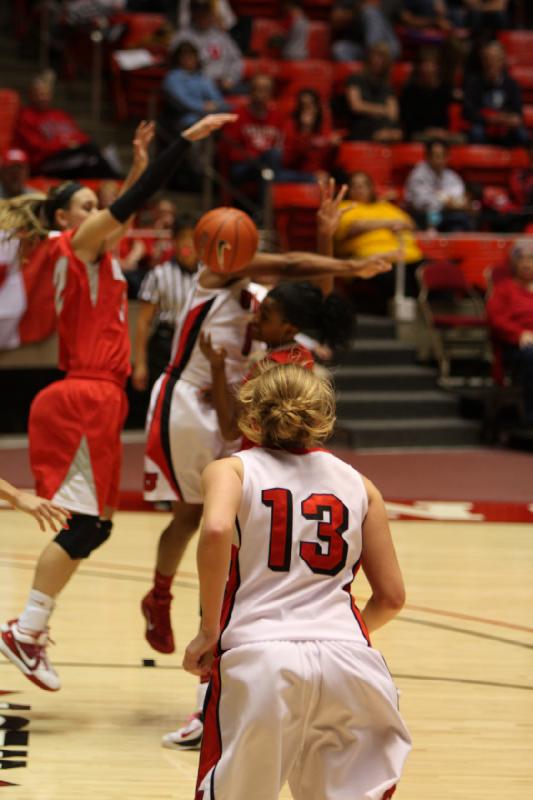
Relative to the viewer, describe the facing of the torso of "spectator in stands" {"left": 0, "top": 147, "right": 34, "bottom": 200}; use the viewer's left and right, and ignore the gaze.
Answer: facing the viewer

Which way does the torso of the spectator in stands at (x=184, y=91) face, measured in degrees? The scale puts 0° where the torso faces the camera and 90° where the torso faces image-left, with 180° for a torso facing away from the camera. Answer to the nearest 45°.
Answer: approximately 315°

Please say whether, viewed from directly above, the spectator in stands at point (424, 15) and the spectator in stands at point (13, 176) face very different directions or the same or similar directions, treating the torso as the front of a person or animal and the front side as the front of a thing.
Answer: same or similar directions

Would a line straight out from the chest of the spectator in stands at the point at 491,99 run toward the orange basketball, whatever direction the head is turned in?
yes

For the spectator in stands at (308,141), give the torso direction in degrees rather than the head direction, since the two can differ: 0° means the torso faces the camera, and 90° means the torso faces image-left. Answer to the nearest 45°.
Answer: approximately 0°

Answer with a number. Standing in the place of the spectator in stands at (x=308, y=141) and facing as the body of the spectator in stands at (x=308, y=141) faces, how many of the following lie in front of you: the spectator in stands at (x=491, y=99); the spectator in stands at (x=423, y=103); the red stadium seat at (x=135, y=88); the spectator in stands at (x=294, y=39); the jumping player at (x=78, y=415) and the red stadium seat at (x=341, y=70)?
1

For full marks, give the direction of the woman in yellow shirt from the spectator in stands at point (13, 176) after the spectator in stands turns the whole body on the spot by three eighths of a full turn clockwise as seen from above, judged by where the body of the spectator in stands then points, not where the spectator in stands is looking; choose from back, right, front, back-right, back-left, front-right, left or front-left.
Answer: back-right

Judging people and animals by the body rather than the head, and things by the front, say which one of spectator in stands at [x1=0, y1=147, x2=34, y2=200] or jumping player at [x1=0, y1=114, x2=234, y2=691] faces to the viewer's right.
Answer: the jumping player

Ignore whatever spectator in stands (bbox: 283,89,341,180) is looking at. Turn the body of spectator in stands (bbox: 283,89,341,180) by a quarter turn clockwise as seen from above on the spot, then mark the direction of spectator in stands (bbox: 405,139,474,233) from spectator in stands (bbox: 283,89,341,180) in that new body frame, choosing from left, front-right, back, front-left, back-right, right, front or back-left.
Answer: back

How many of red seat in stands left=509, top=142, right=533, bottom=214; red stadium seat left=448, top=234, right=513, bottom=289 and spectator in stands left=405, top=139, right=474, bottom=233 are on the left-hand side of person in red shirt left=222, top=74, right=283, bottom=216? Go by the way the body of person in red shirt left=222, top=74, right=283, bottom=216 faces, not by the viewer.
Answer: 3

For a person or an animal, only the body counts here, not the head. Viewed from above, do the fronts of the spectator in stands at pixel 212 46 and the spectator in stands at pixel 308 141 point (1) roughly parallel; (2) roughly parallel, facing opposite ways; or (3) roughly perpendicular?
roughly parallel

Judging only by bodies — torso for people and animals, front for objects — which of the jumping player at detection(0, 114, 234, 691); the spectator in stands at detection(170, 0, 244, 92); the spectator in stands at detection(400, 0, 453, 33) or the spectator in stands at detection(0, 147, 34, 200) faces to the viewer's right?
the jumping player

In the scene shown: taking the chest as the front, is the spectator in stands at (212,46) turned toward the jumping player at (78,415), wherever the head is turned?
yes

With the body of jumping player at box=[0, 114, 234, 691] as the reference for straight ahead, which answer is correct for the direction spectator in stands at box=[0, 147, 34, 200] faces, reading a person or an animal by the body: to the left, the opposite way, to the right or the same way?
to the right

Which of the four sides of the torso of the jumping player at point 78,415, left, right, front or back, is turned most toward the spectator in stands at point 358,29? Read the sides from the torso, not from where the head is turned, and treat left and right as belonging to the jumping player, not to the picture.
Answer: left

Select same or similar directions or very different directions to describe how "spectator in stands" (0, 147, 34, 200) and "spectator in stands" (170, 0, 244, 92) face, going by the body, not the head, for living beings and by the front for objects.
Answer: same or similar directions

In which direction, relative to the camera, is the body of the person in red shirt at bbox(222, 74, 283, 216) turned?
toward the camera

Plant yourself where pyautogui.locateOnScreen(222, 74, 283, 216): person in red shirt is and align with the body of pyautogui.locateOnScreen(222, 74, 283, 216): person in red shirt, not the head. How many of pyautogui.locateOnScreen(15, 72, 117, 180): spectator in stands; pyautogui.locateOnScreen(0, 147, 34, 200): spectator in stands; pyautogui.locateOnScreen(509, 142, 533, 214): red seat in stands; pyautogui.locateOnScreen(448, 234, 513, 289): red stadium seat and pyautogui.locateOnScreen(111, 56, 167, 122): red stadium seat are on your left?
2
